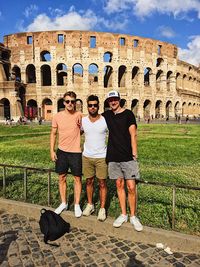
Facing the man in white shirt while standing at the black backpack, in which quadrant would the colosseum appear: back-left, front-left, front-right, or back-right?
front-left

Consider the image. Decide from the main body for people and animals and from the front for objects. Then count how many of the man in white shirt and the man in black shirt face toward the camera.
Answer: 2

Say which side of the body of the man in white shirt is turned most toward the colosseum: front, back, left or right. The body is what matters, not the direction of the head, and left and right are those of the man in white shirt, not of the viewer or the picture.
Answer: back

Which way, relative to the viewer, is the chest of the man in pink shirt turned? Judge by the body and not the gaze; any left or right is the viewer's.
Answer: facing the viewer

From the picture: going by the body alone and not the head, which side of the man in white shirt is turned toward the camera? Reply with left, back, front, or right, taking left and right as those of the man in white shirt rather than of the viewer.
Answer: front

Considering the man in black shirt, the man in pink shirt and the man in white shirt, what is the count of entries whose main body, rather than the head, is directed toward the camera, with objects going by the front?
3

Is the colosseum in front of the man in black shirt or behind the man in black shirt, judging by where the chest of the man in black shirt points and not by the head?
behind

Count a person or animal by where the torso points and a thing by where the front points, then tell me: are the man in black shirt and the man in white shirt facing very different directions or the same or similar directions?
same or similar directions

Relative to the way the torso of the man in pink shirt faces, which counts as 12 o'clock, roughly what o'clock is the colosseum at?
The colosseum is roughly at 6 o'clock from the man in pink shirt.

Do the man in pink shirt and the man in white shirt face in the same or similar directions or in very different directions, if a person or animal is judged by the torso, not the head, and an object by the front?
same or similar directions

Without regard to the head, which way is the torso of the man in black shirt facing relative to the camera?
toward the camera
